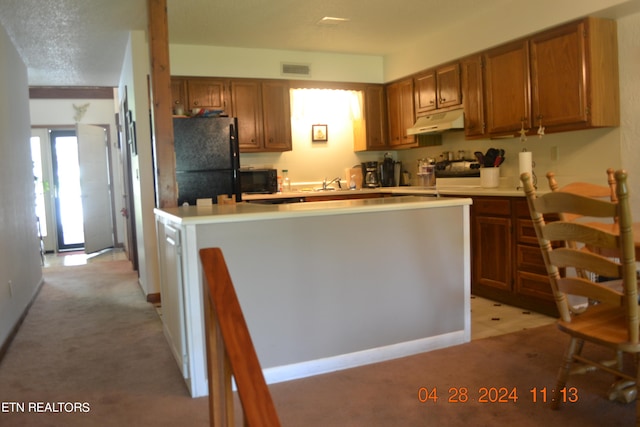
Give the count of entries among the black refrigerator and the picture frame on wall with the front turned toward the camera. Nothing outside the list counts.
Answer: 2

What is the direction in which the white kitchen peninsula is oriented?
away from the camera

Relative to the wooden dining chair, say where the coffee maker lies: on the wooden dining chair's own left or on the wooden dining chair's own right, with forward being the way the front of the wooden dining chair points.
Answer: on the wooden dining chair's own left

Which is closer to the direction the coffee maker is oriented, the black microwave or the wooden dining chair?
the wooden dining chair

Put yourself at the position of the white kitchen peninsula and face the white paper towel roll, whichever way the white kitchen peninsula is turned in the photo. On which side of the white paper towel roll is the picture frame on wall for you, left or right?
left

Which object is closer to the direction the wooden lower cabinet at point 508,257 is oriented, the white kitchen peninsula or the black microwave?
the white kitchen peninsula

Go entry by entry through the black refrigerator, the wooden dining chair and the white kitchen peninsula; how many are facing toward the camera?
1

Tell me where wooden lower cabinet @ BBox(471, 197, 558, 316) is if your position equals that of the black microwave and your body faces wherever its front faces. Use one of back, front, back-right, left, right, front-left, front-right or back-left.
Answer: front-left

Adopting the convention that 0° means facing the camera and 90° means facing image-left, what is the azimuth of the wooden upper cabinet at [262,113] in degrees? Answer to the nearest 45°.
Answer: approximately 0°

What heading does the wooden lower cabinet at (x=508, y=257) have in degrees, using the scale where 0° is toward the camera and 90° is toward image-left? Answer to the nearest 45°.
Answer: approximately 45°

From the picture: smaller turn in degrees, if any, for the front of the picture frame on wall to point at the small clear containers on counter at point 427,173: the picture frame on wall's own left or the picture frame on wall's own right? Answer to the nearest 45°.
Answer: approximately 45° to the picture frame on wall's own left
